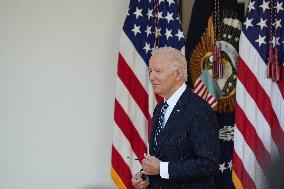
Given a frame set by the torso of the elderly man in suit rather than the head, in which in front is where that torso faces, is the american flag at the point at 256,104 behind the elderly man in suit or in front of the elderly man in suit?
behind

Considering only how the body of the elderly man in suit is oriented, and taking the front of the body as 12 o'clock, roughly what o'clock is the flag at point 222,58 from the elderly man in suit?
The flag is roughly at 5 o'clock from the elderly man in suit.

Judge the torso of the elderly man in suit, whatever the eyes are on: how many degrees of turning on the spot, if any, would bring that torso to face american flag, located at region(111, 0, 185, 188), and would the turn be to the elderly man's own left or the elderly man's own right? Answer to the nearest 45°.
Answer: approximately 135° to the elderly man's own right

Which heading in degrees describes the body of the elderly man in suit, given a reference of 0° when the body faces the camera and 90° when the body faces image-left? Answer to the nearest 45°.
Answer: approximately 45°
